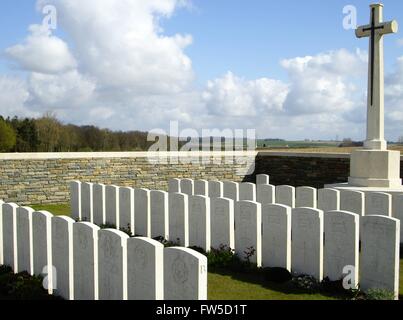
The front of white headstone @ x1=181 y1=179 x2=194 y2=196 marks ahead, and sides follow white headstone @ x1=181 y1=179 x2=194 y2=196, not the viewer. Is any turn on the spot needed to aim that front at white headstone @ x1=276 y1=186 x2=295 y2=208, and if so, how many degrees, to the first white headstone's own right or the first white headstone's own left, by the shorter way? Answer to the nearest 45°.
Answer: approximately 90° to the first white headstone's own left

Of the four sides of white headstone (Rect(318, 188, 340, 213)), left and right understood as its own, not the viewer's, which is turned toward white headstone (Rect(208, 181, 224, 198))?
right

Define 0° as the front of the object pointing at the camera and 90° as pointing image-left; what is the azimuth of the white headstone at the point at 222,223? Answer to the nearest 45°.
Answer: approximately 45°

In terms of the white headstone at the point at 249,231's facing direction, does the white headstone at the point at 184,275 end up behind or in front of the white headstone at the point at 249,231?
in front

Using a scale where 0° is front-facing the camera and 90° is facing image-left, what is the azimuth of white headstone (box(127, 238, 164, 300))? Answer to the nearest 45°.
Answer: approximately 45°

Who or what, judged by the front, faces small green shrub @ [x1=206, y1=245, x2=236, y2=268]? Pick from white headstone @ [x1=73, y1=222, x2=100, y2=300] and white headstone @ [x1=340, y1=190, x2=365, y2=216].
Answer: white headstone @ [x1=340, y1=190, x2=365, y2=216]

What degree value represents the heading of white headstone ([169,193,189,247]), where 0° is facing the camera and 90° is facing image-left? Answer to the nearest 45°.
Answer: approximately 45°

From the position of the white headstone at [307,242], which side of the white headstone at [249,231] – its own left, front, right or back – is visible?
left

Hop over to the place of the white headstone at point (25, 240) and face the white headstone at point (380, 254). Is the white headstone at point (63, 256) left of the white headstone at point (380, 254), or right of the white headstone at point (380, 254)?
right
